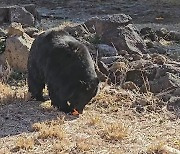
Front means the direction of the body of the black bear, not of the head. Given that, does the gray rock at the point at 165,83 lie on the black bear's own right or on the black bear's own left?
on the black bear's own left

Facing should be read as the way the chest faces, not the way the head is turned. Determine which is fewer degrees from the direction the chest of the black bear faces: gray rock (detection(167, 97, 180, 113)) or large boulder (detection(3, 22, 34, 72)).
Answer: the gray rock

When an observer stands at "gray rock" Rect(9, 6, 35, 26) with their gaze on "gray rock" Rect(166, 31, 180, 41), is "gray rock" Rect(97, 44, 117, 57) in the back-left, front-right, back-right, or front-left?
front-right

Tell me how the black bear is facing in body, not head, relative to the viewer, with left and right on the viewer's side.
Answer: facing the viewer and to the right of the viewer

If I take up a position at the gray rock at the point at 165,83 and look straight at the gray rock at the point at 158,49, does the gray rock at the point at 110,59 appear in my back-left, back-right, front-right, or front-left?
front-left

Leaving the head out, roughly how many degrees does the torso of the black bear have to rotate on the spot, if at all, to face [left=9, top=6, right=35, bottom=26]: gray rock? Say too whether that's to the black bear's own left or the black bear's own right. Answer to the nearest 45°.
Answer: approximately 135° to the black bear's own left

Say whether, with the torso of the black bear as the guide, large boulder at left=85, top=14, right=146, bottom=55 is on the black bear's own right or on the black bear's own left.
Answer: on the black bear's own left

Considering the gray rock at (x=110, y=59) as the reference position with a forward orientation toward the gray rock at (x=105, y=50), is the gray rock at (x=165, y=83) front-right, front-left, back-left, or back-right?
back-right
